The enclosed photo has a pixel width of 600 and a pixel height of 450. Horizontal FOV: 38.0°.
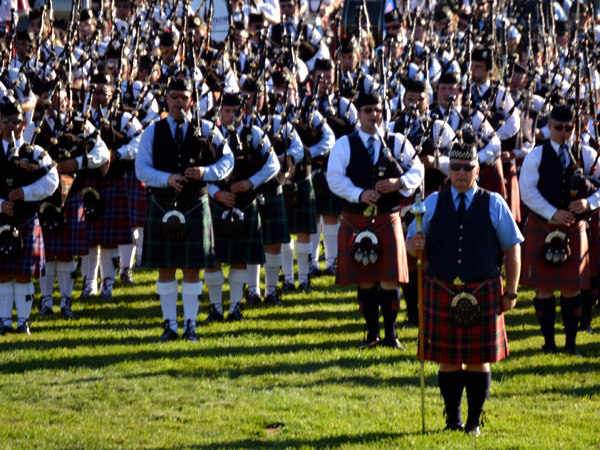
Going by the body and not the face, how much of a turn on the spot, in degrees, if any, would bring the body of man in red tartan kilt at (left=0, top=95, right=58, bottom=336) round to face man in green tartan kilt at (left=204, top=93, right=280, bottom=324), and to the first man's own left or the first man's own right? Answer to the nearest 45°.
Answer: approximately 90° to the first man's own left

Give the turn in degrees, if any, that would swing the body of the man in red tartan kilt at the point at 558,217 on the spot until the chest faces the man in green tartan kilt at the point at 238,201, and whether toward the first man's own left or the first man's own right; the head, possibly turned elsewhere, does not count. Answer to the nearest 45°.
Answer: approximately 90° to the first man's own right

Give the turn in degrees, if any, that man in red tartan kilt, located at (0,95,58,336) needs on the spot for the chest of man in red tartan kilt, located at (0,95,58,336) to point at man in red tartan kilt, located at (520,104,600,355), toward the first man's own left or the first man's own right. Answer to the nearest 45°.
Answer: approximately 90° to the first man's own left

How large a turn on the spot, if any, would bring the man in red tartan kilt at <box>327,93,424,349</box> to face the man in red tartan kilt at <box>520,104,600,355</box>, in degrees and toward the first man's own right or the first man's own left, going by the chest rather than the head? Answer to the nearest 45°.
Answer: approximately 90° to the first man's own left
